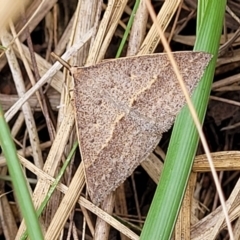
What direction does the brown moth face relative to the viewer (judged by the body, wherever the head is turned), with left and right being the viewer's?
facing away from the viewer and to the left of the viewer
